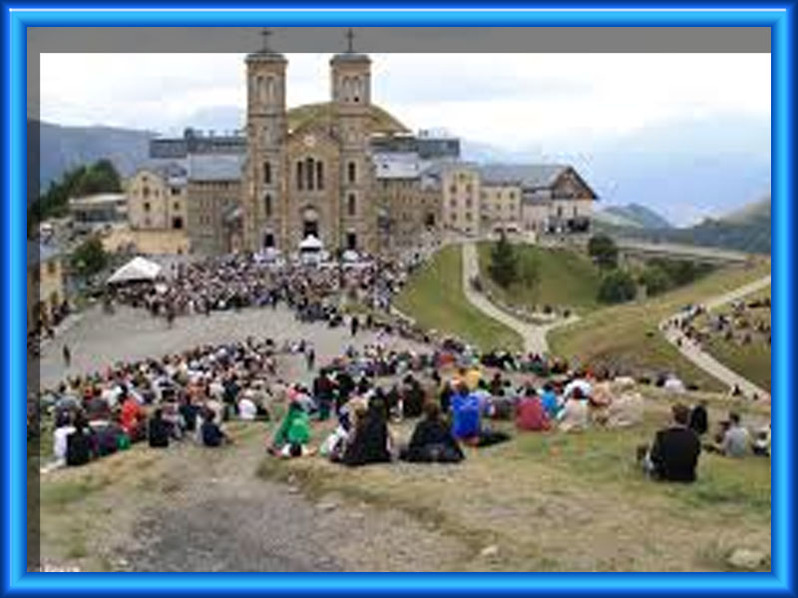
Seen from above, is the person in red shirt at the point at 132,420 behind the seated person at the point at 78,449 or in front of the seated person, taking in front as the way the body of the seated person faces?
in front

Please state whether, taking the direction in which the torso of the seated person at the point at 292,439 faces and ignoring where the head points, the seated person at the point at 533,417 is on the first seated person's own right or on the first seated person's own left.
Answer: on the first seated person's own right

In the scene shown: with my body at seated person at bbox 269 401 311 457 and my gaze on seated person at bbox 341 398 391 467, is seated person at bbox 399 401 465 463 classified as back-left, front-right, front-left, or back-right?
front-left

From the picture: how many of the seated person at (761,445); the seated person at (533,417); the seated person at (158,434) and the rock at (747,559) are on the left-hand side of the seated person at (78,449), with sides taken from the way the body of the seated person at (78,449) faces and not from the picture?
0

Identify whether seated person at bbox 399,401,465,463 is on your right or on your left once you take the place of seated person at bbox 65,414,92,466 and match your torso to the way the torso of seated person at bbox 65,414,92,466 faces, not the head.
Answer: on your right

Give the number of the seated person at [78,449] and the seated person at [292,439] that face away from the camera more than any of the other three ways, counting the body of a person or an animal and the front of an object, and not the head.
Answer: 2

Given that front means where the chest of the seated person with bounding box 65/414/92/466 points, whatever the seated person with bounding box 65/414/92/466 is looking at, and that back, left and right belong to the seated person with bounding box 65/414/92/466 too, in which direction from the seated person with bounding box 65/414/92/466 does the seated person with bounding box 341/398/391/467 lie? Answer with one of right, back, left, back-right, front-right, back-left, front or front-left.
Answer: back-right

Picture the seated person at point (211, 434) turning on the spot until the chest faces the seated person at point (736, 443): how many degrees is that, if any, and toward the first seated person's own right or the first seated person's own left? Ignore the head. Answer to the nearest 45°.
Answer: approximately 90° to the first seated person's own right

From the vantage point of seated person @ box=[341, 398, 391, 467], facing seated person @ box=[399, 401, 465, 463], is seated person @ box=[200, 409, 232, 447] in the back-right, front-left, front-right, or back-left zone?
back-left

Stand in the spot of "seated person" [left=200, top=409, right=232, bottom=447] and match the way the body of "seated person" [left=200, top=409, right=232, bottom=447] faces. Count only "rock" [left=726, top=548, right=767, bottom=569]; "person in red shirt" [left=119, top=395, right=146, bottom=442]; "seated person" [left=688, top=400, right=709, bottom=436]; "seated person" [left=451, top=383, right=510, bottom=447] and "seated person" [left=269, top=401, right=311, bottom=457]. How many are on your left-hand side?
1

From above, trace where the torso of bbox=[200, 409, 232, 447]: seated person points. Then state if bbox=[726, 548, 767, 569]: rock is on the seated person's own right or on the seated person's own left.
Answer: on the seated person's own right

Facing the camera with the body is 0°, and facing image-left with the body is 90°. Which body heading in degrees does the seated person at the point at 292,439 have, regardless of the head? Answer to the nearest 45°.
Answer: approximately 180°

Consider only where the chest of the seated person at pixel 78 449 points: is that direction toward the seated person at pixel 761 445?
no

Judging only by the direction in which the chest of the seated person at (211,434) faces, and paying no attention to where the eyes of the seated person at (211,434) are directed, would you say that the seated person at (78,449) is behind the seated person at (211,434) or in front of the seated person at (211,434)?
behind

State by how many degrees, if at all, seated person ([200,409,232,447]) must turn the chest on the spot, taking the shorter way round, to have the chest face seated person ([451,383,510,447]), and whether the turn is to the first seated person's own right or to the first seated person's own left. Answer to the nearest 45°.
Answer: approximately 90° to the first seated person's own right

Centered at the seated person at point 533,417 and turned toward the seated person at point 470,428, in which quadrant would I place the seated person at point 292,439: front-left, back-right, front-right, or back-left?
front-right

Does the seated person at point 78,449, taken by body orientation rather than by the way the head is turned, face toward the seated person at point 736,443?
no

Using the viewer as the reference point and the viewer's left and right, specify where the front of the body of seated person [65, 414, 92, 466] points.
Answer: facing away from the viewer

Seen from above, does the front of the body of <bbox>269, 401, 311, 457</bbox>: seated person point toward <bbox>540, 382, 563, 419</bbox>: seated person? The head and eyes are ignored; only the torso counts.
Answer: no

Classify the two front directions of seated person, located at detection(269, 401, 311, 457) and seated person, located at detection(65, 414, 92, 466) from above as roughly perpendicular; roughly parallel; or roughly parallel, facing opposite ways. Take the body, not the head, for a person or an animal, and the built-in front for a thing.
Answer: roughly parallel
